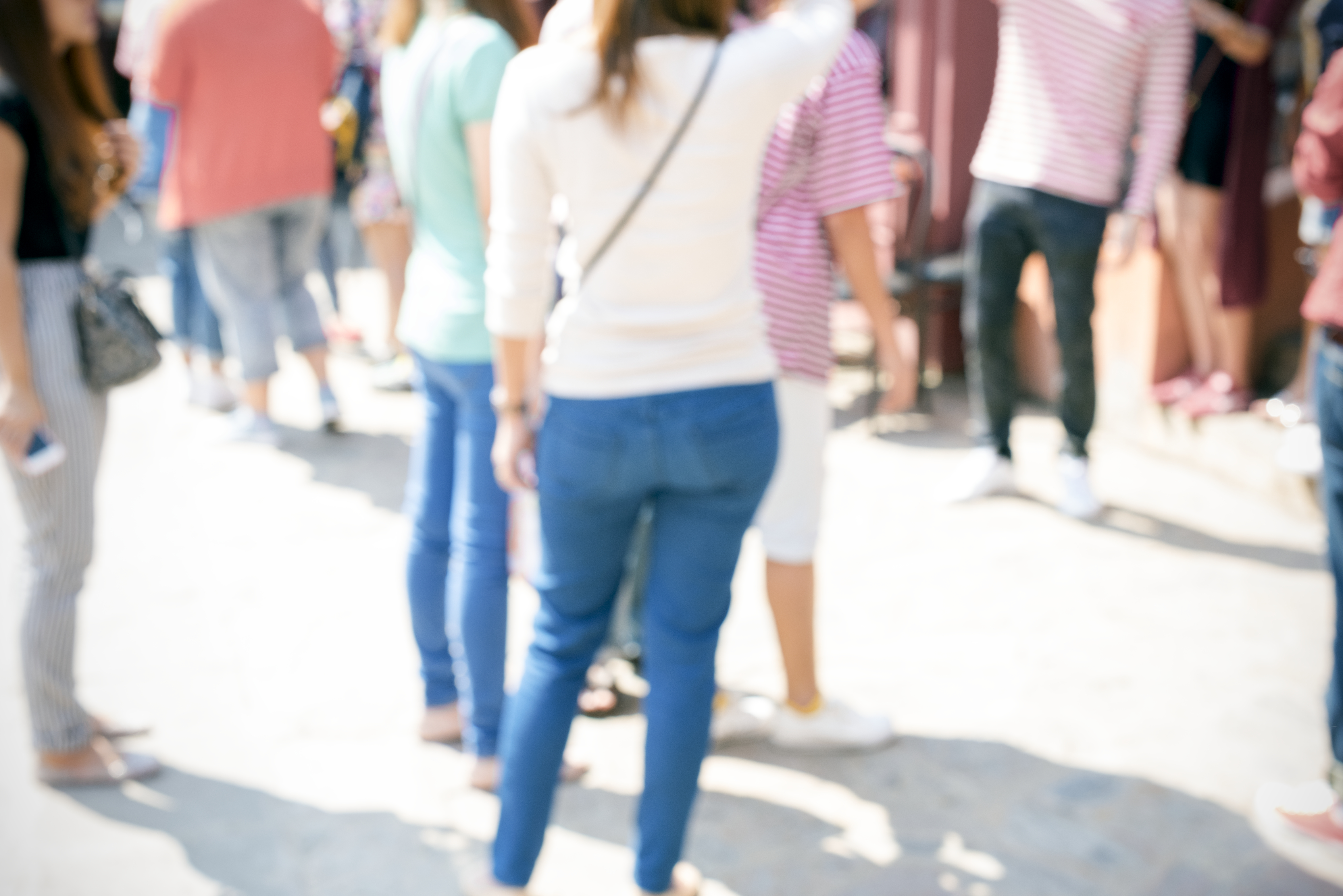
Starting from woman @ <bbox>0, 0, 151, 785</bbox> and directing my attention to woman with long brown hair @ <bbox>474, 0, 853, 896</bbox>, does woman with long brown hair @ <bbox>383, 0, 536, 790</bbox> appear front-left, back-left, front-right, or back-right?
front-left

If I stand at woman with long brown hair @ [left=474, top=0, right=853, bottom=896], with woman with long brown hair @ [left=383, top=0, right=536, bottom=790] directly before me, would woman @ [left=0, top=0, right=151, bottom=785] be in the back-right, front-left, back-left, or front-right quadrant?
front-left

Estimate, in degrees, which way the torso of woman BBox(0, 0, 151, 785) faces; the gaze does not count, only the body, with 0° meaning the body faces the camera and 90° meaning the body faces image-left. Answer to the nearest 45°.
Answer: approximately 270°

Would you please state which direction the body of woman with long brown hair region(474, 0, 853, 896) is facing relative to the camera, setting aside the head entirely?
away from the camera

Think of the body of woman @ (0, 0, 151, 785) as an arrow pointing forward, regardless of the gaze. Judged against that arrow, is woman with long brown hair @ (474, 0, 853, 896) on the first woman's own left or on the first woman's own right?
on the first woman's own right

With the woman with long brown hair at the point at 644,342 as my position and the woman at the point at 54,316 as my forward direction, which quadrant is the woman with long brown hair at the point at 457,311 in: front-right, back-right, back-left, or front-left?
front-right

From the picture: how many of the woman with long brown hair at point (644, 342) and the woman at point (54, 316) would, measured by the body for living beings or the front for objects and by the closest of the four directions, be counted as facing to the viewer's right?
1

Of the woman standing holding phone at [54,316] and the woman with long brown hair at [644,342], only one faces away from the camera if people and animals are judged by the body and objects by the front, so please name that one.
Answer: the woman with long brown hair

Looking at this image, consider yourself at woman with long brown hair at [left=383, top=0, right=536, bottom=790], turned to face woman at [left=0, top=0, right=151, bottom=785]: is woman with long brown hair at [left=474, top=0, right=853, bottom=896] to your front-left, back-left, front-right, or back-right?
back-left

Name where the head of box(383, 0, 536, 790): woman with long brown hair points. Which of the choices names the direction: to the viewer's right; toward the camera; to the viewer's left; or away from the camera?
away from the camera

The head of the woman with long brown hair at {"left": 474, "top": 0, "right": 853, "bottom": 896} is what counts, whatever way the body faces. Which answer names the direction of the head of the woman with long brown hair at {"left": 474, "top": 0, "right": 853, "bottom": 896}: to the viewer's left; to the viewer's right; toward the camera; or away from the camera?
away from the camera
